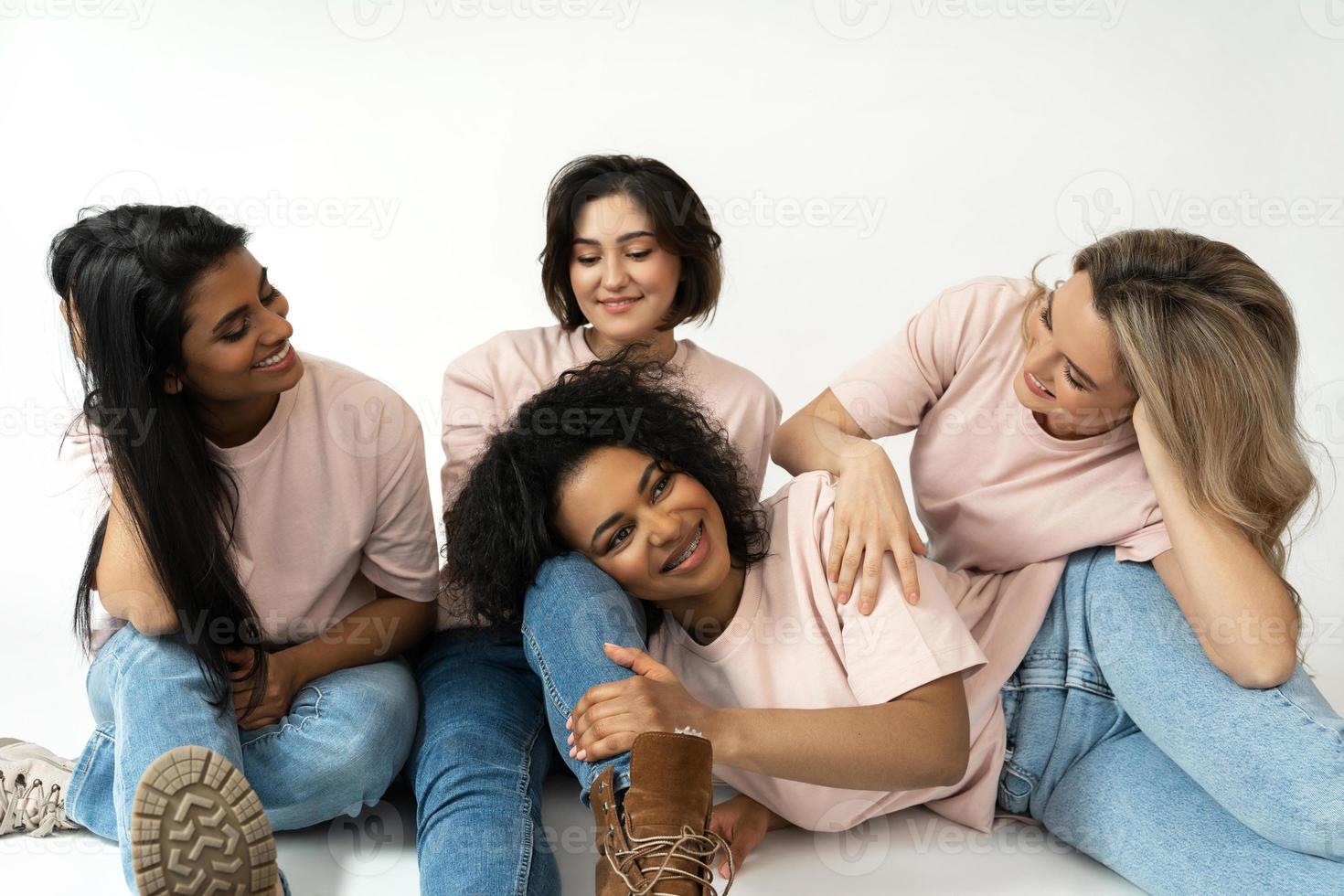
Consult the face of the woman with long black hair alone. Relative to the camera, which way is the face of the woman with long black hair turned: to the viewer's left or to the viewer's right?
to the viewer's right

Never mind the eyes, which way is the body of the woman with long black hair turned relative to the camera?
toward the camera

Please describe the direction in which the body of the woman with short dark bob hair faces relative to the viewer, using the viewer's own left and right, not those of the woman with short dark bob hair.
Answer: facing the viewer

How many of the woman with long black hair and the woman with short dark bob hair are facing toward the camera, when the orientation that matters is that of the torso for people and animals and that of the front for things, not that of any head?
2

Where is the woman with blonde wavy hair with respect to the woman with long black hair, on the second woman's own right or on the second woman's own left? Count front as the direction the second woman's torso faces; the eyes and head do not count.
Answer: on the second woman's own left

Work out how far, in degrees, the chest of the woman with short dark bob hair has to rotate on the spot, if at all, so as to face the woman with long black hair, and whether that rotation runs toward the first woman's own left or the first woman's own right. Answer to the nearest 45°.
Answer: approximately 45° to the first woman's own right

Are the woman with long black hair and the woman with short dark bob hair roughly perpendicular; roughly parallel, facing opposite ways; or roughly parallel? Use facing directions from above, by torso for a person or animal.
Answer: roughly parallel

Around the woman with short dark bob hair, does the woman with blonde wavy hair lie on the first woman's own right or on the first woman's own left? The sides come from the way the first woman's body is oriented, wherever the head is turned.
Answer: on the first woman's own left

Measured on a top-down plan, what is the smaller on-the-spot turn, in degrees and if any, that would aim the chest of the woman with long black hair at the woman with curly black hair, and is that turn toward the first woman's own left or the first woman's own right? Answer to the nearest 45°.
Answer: approximately 45° to the first woman's own left

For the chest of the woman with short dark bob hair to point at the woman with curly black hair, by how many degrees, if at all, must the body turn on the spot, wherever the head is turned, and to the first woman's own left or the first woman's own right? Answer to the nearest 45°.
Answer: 0° — they already face them

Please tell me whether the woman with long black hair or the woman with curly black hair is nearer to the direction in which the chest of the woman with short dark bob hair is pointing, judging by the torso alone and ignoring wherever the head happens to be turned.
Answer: the woman with curly black hair

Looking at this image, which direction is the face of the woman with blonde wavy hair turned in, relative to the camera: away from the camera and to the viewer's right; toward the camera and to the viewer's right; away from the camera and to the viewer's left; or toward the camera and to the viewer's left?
toward the camera and to the viewer's left

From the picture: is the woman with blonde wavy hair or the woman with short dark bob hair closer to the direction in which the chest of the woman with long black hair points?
the woman with blonde wavy hair

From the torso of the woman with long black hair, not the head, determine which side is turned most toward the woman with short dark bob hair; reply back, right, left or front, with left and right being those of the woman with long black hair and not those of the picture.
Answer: left
